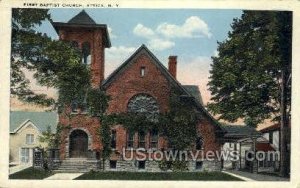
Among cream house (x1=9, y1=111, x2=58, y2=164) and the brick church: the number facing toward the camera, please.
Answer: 2

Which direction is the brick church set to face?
toward the camera

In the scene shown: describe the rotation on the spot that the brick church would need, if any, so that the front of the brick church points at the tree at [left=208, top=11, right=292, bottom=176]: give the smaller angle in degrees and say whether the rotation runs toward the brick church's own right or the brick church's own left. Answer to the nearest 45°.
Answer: approximately 90° to the brick church's own left

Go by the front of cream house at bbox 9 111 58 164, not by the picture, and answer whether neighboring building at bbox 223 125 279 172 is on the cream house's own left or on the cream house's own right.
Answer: on the cream house's own left

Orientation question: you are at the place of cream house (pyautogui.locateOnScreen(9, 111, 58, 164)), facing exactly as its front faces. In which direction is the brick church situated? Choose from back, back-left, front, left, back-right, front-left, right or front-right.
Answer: left

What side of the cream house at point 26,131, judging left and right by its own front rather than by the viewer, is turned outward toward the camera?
front

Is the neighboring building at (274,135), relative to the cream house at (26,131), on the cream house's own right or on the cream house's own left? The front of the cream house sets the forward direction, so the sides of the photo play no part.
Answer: on the cream house's own left

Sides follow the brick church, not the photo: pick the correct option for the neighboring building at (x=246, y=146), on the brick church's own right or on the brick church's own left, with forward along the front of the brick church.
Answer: on the brick church's own left

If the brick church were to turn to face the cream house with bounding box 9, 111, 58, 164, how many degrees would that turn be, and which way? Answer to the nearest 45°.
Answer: approximately 90° to its right

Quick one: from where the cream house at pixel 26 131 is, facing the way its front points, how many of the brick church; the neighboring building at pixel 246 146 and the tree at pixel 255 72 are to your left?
3

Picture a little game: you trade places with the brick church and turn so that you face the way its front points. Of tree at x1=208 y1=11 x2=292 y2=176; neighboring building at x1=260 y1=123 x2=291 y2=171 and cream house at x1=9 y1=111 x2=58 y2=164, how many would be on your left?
2

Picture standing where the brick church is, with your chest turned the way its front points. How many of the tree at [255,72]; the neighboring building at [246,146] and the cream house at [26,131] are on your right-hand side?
1

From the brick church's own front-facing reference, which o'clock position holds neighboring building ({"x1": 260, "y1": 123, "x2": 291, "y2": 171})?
The neighboring building is roughly at 9 o'clock from the brick church.
